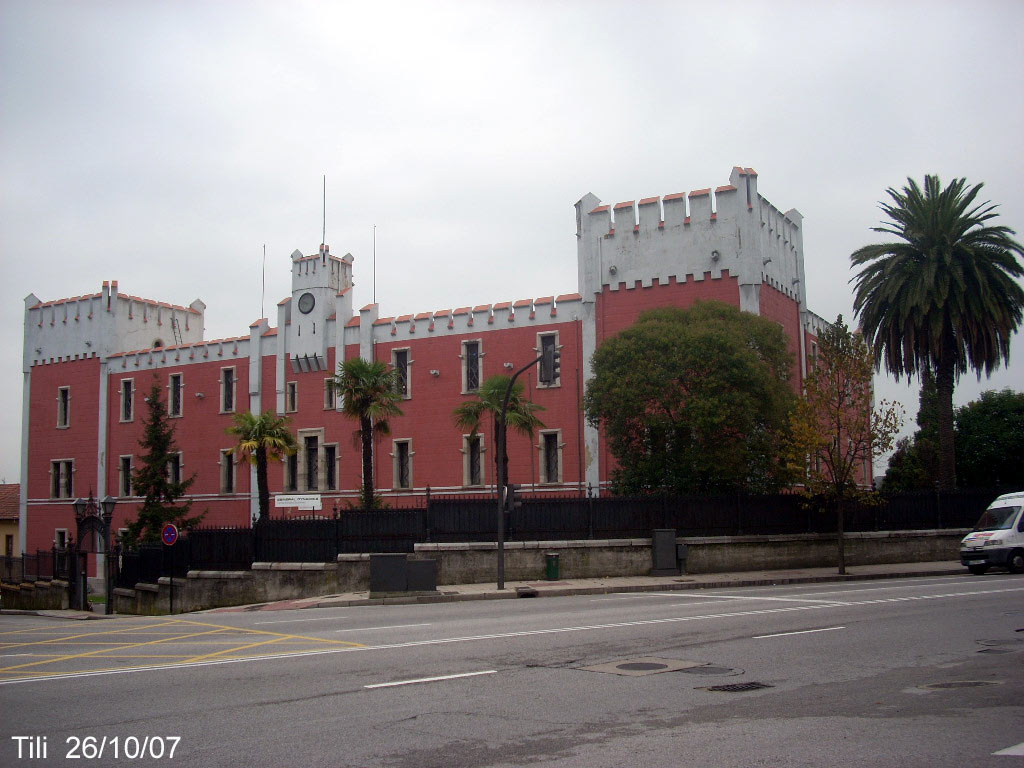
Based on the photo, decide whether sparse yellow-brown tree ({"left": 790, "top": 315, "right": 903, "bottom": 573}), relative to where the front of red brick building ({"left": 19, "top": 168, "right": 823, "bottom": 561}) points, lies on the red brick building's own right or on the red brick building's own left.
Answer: on the red brick building's own left

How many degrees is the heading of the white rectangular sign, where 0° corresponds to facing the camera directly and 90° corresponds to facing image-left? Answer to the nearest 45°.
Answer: approximately 0°

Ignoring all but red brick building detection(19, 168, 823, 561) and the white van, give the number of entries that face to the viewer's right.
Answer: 0

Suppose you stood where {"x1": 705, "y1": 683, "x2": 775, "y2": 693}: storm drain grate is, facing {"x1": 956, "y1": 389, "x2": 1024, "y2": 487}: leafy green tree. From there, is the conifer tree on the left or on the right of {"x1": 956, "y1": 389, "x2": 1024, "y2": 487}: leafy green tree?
left

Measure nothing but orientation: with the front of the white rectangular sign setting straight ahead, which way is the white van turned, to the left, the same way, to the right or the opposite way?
to the right

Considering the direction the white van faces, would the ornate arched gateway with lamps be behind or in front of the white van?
in front

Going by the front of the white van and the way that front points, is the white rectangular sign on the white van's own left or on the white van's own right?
on the white van's own right

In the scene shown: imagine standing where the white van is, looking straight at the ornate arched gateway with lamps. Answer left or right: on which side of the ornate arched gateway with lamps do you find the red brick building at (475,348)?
right

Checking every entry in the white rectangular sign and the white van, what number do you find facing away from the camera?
0

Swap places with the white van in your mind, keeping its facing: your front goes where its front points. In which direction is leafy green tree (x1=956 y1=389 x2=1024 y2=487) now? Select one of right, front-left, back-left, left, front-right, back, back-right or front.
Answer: back-right

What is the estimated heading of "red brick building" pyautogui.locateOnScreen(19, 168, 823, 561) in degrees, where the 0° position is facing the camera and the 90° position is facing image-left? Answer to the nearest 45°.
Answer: approximately 45°
